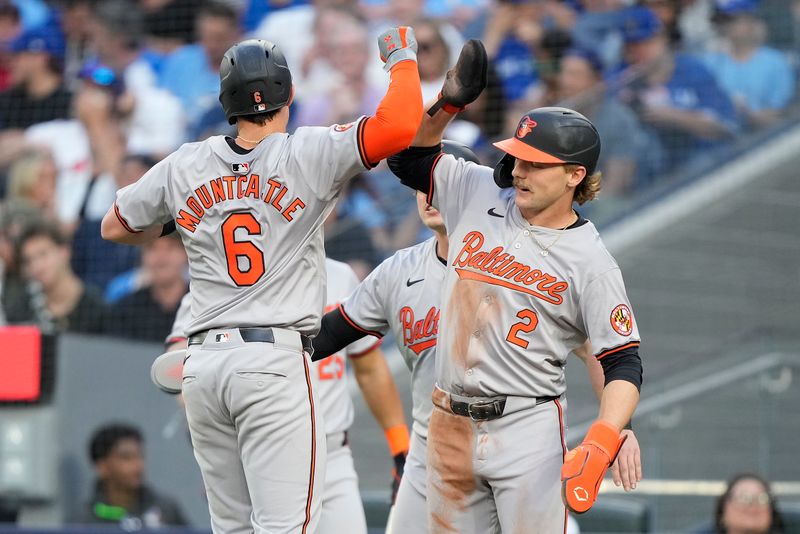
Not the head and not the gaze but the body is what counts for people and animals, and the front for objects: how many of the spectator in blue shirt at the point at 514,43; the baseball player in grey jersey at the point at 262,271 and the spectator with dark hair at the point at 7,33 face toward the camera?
2

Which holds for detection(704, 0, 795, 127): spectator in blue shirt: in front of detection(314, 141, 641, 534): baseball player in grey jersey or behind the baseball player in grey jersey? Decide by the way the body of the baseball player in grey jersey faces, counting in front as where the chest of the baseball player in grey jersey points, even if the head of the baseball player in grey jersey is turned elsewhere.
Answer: behind

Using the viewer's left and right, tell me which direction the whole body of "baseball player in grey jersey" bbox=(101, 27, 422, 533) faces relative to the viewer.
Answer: facing away from the viewer

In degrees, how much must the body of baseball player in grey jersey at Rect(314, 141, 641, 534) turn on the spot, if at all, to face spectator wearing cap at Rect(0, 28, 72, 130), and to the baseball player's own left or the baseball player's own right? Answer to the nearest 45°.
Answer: approximately 90° to the baseball player's own right

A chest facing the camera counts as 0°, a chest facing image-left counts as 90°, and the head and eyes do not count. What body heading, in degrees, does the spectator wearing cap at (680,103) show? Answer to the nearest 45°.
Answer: approximately 45°

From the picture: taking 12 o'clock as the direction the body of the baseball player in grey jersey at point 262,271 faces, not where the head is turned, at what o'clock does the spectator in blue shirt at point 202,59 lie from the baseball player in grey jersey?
The spectator in blue shirt is roughly at 12 o'clock from the baseball player in grey jersey.

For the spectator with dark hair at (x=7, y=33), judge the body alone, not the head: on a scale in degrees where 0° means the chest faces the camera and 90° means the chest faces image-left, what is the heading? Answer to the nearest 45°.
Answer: approximately 0°

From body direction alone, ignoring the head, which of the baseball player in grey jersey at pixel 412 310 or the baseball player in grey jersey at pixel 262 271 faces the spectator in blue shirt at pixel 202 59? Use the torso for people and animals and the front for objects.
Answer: the baseball player in grey jersey at pixel 262 271
